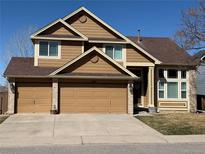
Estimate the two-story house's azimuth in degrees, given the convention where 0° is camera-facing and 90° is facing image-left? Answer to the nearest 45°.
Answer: approximately 0°

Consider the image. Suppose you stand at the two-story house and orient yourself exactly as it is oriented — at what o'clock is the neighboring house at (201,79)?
The neighboring house is roughly at 8 o'clock from the two-story house.
